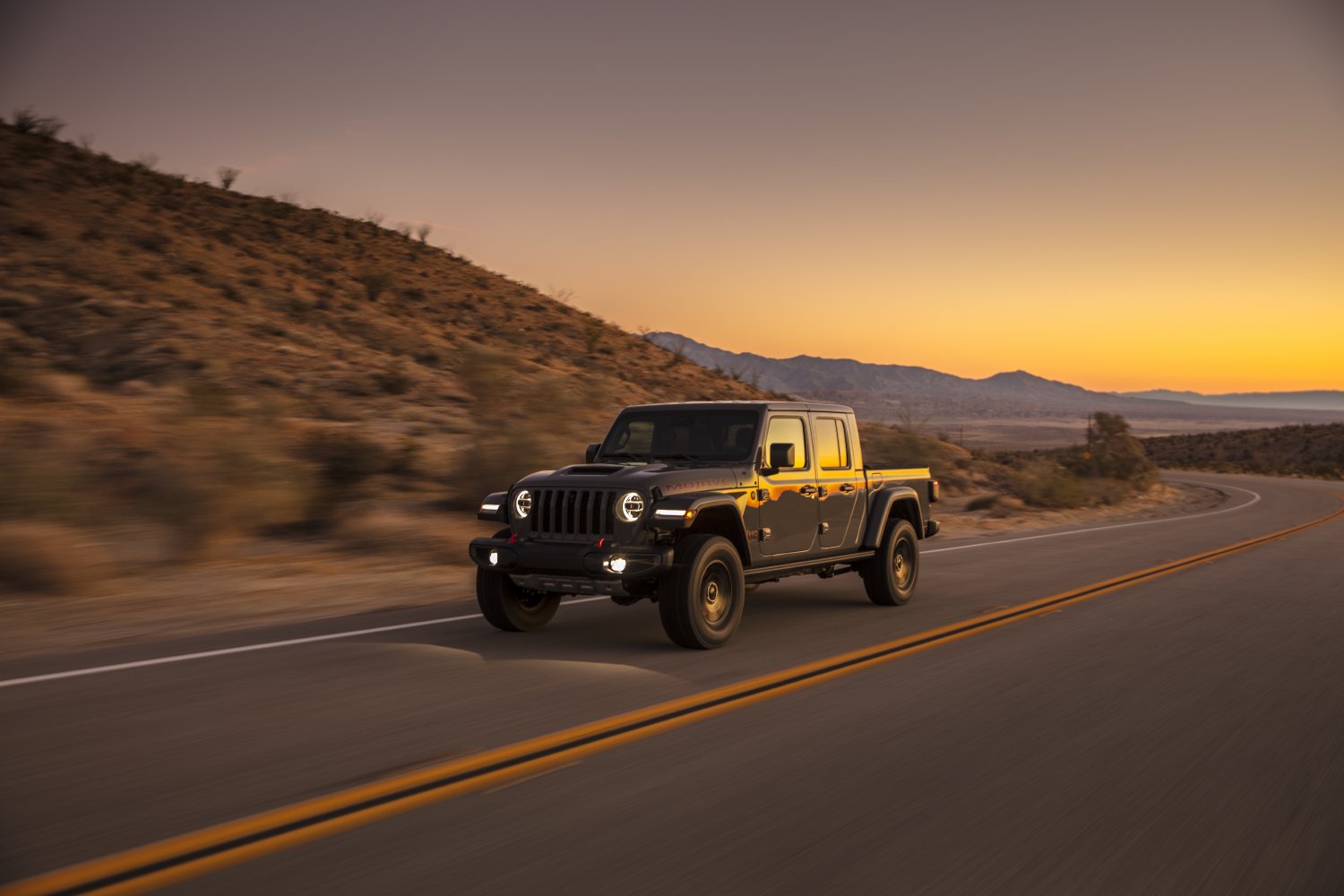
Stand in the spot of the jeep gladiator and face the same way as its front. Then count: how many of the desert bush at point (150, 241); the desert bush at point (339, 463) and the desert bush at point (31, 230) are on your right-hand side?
3

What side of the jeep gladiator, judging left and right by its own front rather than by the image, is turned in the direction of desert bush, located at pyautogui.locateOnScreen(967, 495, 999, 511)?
back

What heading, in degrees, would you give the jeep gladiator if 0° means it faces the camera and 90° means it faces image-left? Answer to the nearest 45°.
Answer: approximately 45°

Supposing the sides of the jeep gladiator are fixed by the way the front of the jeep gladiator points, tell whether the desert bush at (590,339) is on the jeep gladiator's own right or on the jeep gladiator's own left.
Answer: on the jeep gladiator's own right

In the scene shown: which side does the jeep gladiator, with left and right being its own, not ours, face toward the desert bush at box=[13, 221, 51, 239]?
right

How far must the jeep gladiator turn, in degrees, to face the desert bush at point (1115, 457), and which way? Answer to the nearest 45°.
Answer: approximately 180°

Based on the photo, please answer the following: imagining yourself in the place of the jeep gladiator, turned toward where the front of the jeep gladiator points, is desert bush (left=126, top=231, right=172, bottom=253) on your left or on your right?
on your right

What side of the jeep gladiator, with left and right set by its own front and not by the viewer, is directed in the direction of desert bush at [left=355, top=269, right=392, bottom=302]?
right

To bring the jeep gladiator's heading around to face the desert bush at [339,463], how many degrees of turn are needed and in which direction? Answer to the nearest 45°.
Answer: approximately 90° to its right

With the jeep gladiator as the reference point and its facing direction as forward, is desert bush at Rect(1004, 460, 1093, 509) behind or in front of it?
behind
